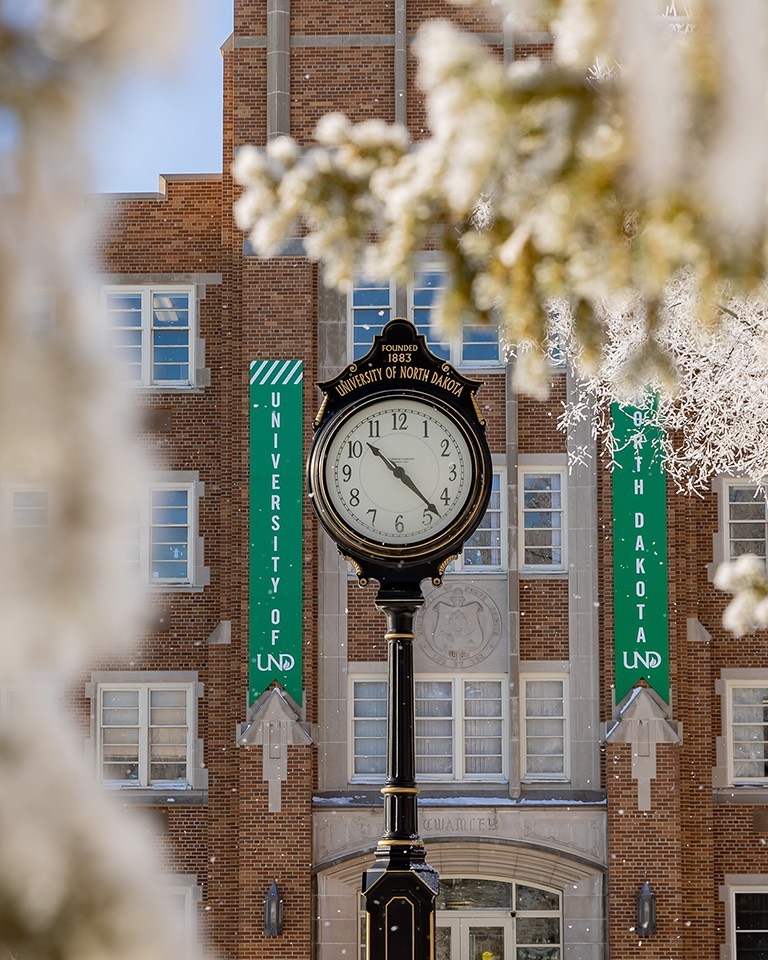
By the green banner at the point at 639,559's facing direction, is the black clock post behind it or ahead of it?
ahead

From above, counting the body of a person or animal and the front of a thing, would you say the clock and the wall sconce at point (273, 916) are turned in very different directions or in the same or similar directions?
same or similar directions

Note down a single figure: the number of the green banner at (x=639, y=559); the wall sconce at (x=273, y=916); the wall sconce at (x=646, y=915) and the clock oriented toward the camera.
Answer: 4

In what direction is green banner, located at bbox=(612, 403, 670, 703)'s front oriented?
toward the camera

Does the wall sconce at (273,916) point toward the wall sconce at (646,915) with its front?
no

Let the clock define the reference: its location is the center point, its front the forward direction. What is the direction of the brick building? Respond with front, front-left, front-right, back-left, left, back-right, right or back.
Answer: back

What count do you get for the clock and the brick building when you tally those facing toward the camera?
2

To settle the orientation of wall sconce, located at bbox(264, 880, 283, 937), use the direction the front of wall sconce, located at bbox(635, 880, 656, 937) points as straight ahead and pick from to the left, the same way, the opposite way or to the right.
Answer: the same way

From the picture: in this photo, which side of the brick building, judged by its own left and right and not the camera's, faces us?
front

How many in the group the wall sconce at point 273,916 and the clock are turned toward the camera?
2

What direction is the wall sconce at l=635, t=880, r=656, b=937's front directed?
toward the camera

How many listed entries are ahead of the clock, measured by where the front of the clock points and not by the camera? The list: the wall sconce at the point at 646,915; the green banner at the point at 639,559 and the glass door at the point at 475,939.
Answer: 0

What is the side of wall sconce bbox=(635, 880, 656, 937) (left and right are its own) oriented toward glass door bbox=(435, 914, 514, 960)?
right

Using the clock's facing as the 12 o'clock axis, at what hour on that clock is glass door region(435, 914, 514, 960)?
The glass door is roughly at 6 o'clock from the clock.

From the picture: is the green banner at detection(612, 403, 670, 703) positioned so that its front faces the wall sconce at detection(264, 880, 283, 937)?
no

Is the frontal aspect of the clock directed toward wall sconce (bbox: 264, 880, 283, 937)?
no

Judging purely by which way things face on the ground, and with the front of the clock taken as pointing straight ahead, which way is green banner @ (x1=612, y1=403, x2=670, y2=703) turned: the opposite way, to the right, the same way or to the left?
the same way
